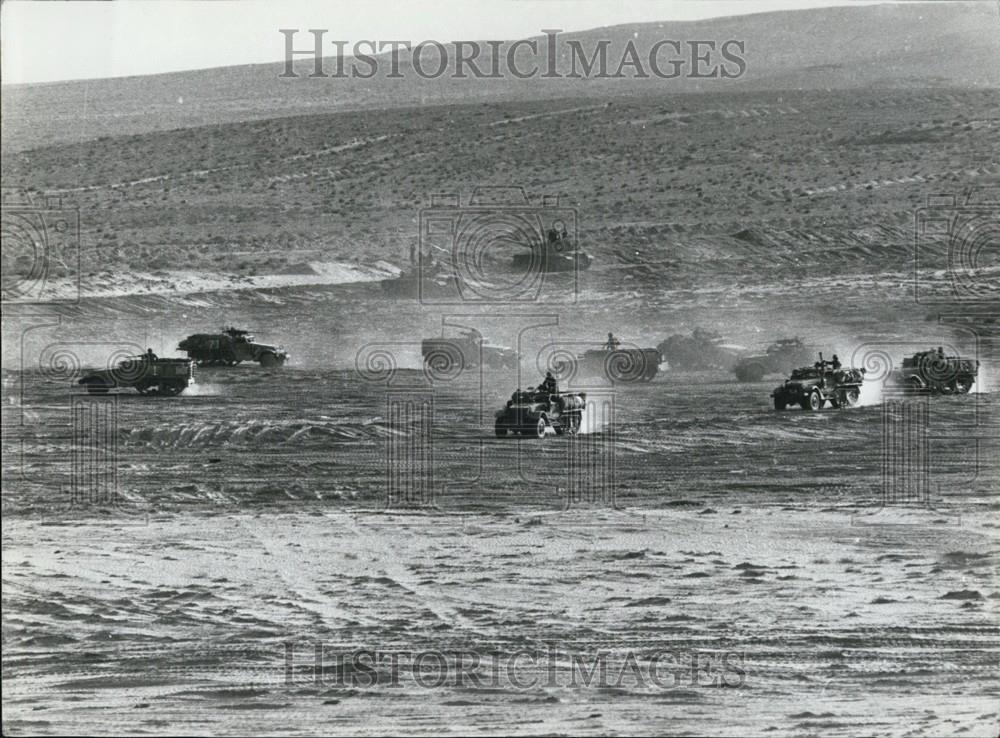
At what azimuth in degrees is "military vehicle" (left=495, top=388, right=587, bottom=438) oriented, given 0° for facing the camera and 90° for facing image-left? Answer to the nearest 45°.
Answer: approximately 45°

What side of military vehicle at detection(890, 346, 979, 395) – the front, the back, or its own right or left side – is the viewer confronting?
left

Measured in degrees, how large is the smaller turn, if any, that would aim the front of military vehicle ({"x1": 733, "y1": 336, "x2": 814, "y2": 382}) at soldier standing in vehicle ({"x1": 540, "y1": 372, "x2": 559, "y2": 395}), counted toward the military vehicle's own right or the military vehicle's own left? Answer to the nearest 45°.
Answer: approximately 45° to the military vehicle's own right

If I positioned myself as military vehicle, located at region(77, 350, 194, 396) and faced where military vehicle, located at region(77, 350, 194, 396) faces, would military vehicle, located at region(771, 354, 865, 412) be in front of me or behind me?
behind

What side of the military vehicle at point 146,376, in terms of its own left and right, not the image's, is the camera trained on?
left
